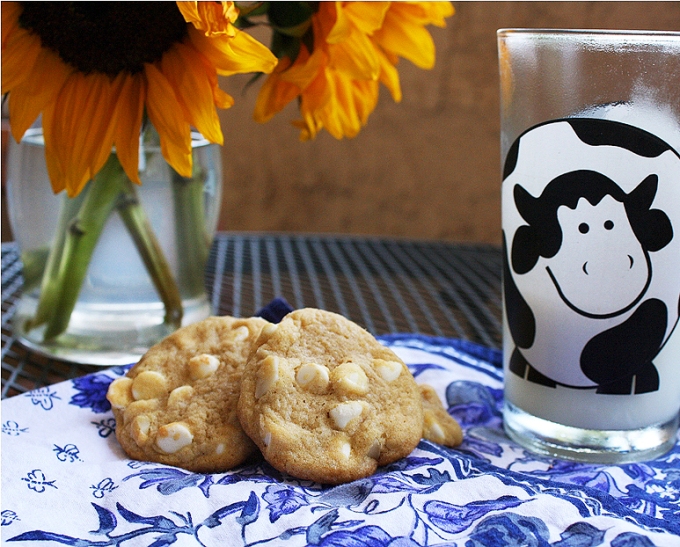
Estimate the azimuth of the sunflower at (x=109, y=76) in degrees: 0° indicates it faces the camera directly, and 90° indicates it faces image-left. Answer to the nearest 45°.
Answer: approximately 0°
